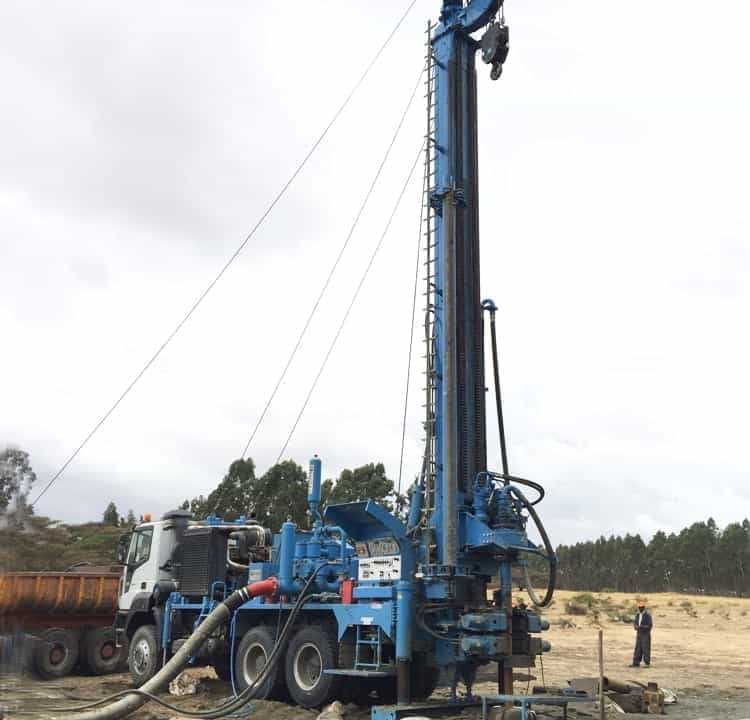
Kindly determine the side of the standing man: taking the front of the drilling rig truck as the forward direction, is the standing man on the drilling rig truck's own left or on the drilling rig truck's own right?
on the drilling rig truck's own right

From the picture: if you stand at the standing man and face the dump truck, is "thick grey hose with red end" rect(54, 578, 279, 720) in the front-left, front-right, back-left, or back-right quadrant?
front-left

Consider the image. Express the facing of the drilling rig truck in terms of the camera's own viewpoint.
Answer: facing away from the viewer and to the left of the viewer

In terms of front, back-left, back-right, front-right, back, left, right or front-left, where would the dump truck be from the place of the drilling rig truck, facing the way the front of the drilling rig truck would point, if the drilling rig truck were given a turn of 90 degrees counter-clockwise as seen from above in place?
right
